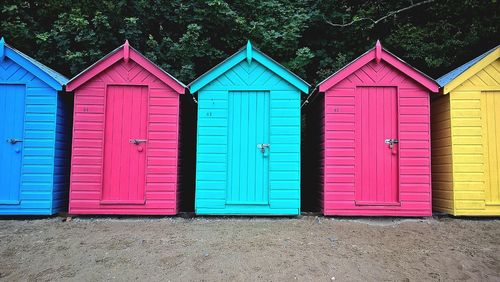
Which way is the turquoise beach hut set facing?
toward the camera

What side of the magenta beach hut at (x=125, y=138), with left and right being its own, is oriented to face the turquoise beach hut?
left

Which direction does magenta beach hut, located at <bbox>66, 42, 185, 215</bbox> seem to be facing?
toward the camera

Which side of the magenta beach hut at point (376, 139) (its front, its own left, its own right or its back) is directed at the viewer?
front

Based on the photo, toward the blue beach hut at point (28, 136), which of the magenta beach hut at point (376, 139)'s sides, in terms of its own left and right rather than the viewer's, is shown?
right

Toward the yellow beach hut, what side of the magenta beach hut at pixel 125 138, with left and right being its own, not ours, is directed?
left

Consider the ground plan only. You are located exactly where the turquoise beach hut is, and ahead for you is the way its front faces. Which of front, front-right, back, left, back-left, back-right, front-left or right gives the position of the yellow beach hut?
left

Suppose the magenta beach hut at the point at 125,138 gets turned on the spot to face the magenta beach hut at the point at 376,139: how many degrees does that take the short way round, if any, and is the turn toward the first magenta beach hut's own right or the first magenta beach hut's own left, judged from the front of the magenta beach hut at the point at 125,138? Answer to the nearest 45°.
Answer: approximately 90° to the first magenta beach hut's own left

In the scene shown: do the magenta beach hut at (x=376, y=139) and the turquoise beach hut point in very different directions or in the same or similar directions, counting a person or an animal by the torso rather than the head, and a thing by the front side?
same or similar directions

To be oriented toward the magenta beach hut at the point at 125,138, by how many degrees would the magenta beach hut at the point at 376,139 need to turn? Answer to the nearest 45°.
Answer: approximately 90° to its right

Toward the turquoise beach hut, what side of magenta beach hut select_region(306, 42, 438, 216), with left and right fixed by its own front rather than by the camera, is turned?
right

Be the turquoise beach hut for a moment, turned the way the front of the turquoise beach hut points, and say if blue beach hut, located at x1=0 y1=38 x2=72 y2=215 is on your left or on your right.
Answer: on your right

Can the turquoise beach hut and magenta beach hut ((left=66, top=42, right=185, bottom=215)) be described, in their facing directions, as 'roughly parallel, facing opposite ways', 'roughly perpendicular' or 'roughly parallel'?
roughly parallel
